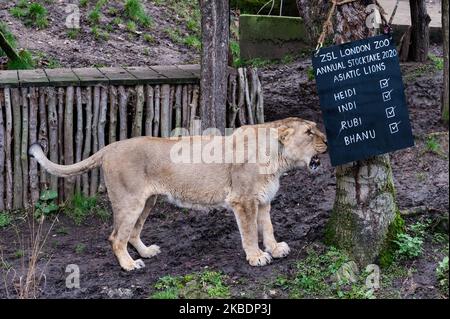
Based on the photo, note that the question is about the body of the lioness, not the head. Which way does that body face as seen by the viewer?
to the viewer's right

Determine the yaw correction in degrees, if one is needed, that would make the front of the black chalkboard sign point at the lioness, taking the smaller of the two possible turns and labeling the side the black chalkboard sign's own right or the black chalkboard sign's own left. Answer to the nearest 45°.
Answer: approximately 135° to the black chalkboard sign's own right

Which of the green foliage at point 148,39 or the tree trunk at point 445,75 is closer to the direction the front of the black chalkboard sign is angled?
the tree trunk

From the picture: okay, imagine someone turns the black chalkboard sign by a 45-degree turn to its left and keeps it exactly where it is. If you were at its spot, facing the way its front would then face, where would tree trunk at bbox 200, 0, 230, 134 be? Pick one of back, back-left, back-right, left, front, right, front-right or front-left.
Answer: back

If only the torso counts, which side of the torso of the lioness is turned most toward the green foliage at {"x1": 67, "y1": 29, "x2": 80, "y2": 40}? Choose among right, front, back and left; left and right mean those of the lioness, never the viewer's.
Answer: left

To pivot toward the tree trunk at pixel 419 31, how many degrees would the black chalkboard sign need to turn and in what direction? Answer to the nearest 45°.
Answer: approximately 180°

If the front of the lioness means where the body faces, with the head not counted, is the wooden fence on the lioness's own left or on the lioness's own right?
on the lioness's own left

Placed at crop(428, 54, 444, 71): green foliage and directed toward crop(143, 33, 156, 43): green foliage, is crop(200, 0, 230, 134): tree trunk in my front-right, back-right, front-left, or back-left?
front-left

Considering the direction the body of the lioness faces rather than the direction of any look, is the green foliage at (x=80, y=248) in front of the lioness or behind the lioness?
behind

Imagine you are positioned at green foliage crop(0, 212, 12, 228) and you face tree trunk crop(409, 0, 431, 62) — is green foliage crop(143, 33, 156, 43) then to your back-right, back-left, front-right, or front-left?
front-left

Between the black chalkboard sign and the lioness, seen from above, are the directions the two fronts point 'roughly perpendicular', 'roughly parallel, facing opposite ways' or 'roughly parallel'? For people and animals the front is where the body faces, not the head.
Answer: roughly perpendicular

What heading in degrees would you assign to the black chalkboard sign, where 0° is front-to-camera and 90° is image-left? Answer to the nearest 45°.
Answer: approximately 0°

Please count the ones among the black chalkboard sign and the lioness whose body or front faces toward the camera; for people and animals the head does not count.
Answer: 1

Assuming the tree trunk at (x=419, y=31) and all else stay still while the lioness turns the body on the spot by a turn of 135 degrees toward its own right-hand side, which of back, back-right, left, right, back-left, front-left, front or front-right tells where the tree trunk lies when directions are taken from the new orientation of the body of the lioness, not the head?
back

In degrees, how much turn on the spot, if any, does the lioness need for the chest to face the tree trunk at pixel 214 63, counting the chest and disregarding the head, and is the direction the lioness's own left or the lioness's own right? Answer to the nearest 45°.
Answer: approximately 90° to the lioness's own left

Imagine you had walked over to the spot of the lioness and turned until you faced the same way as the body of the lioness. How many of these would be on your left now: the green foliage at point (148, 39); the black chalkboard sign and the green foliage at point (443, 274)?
1

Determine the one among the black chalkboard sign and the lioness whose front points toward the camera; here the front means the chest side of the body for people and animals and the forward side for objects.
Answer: the black chalkboard sign

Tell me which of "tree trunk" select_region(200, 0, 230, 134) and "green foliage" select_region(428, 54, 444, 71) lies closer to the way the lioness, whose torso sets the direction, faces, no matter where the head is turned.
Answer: the green foliage

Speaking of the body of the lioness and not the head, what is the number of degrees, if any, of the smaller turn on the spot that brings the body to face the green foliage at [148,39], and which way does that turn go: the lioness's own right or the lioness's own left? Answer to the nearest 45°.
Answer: approximately 90° to the lioness's own left
